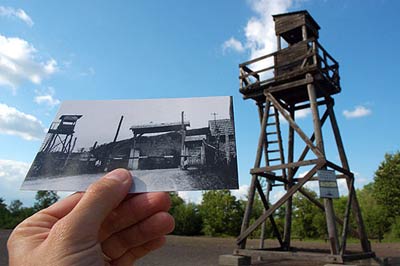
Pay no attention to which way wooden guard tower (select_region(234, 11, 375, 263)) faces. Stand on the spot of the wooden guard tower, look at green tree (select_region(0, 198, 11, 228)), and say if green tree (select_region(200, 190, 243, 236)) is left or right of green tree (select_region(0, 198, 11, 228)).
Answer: right

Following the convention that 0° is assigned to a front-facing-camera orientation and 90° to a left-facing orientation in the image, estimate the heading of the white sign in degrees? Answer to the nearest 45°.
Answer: approximately 0°

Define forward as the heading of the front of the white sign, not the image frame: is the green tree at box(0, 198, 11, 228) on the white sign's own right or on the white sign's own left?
on the white sign's own right

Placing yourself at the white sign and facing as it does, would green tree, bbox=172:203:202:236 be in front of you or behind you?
behind

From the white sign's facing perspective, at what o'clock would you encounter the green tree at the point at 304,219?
The green tree is roughly at 6 o'clock from the white sign.

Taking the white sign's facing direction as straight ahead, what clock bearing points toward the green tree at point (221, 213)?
The green tree is roughly at 5 o'clock from the white sign.
